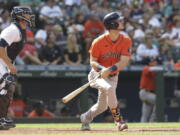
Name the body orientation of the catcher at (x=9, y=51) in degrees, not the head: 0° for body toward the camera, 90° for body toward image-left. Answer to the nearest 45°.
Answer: approximately 270°

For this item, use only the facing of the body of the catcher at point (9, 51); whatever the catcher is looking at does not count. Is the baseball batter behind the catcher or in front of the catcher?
in front
